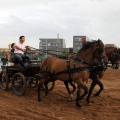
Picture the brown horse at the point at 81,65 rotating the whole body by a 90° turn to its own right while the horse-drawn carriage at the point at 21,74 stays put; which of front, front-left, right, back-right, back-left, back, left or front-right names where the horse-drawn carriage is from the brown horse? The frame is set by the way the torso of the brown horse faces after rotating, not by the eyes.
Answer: back-right

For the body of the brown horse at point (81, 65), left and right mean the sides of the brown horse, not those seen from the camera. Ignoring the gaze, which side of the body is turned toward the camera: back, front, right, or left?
right

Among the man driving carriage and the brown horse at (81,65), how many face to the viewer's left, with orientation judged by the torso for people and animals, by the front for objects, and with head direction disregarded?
0

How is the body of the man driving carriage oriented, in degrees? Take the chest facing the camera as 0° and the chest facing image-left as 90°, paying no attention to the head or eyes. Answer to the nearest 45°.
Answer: approximately 315°

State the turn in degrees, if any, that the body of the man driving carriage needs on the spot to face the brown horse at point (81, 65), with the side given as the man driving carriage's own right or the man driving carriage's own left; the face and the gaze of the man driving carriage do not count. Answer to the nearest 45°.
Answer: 0° — they already face it
